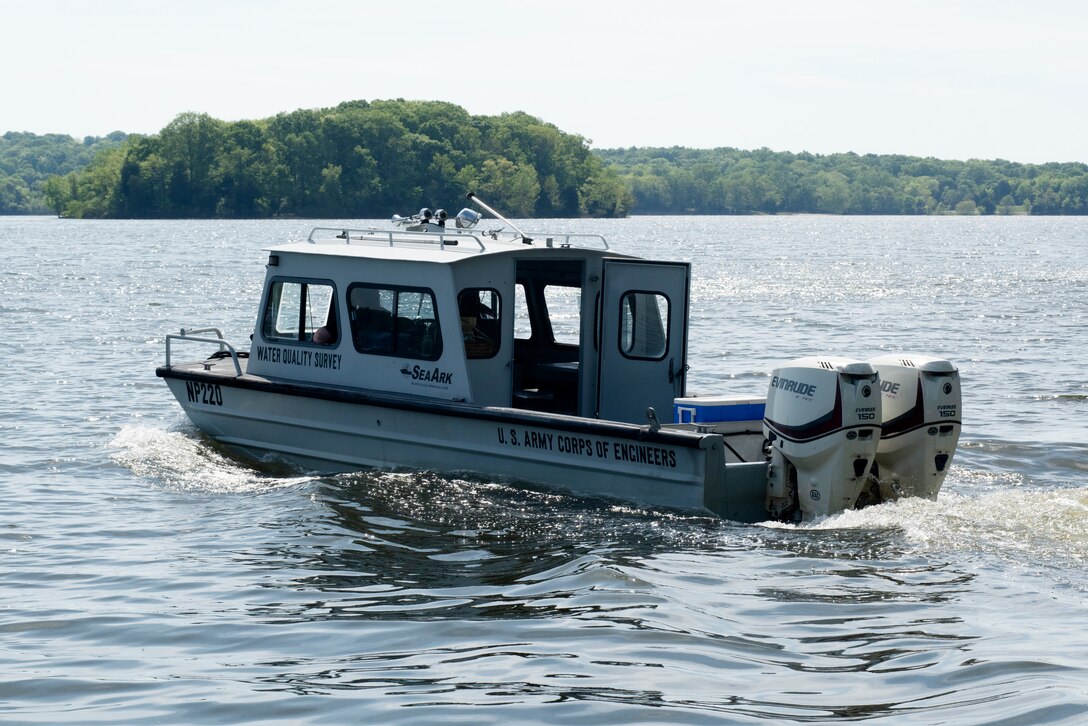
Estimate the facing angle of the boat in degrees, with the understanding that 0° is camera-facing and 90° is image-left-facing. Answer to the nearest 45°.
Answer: approximately 135°
